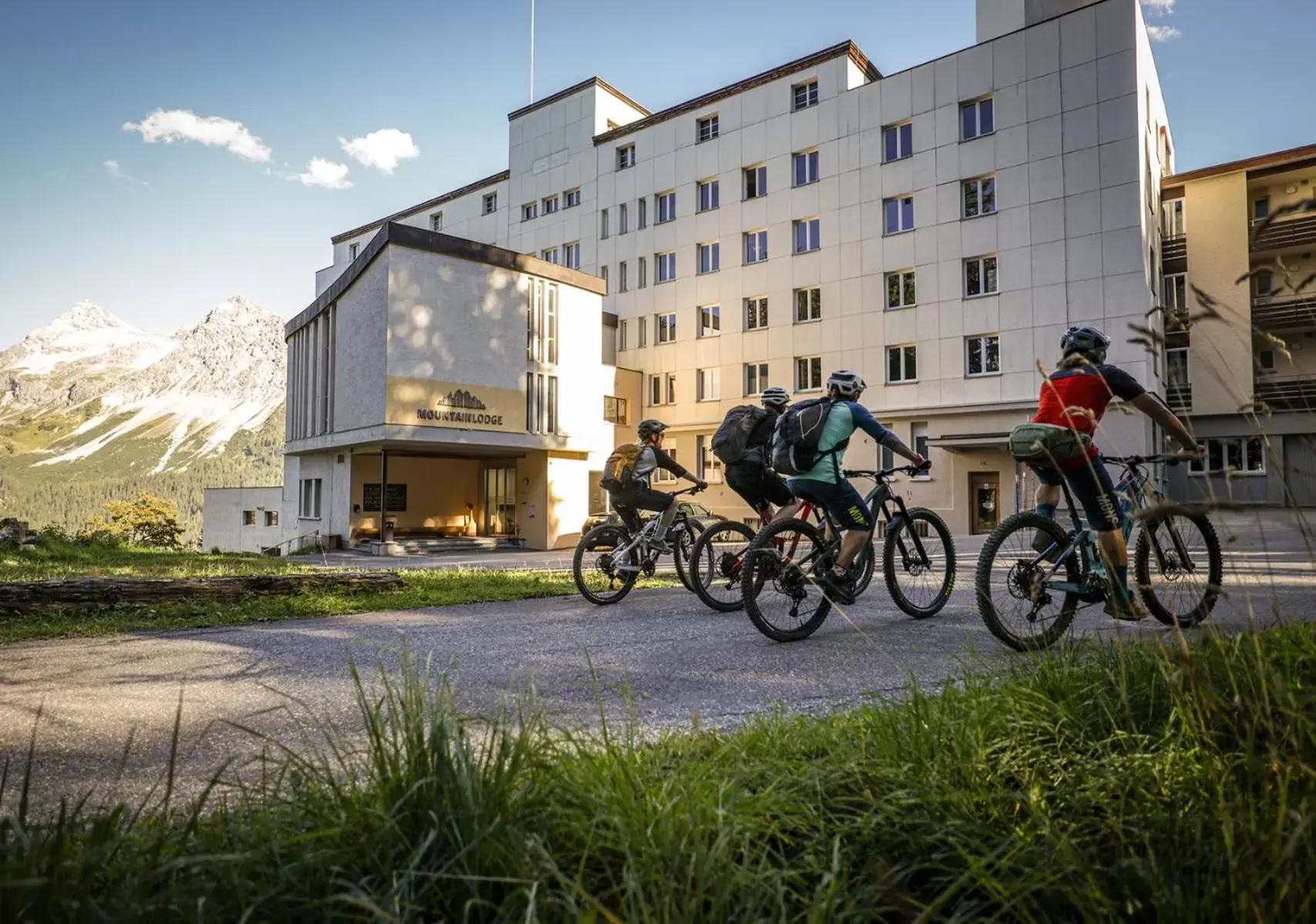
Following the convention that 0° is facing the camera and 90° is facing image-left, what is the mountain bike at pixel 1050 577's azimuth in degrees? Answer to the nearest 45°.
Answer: approximately 225°

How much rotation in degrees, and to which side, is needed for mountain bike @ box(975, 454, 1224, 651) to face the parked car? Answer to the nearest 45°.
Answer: approximately 90° to its left

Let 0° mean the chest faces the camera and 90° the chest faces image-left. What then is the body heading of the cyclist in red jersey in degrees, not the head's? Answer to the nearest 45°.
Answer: approximately 225°

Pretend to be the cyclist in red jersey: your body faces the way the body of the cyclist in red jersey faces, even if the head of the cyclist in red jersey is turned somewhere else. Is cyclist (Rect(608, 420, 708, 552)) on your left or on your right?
on your left

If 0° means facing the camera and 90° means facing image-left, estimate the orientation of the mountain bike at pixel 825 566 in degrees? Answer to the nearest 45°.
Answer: approximately 225°

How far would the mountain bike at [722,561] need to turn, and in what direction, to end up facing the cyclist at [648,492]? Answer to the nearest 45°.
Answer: approximately 90° to its left

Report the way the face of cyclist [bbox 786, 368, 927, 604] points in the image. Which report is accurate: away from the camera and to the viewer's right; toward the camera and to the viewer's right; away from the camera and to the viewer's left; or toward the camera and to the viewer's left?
away from the camera and to the viewer's right

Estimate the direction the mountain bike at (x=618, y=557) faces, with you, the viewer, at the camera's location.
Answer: facing away from the viewer and to the right of the viewer

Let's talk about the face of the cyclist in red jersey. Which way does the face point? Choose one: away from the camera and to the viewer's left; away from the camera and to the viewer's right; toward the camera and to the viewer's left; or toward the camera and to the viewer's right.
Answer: away from the camera and to the viewer's right

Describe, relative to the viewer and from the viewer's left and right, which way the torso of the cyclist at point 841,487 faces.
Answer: facing away from the viewer and to the right of the viewer
